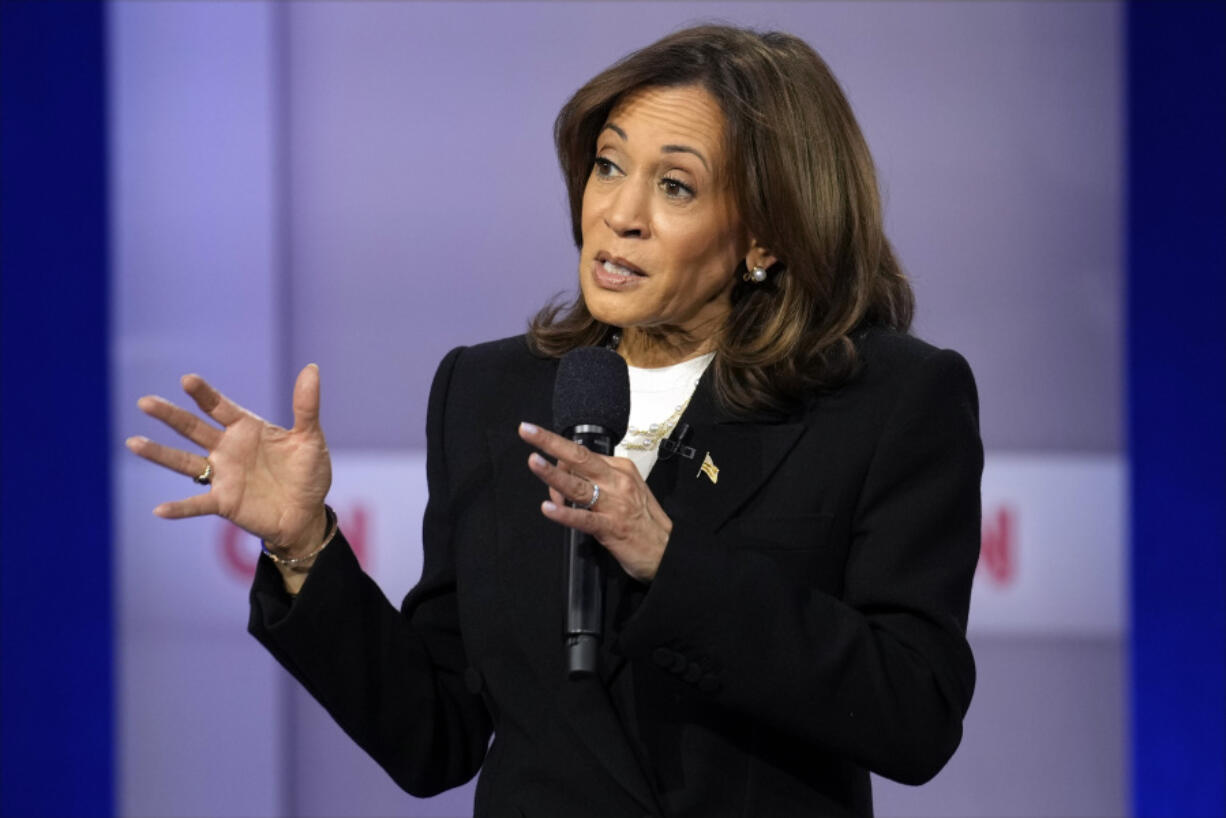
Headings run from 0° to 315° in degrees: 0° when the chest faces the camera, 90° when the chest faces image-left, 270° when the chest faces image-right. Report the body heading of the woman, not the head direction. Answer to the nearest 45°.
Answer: approximately 45°
